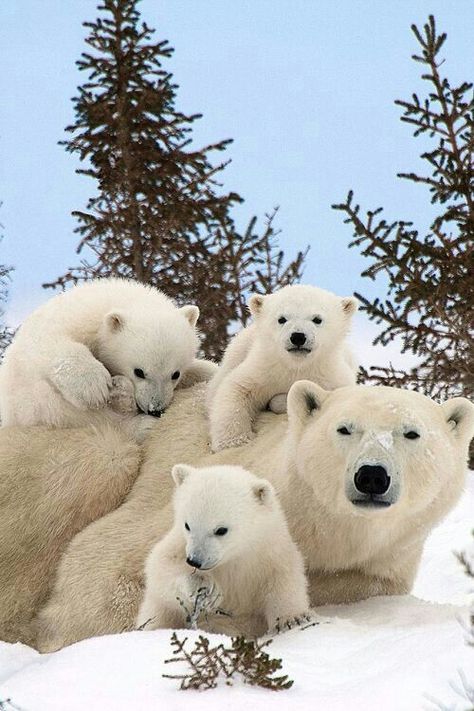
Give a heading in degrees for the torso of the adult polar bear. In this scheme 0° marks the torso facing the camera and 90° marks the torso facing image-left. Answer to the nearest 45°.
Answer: approximately 315°

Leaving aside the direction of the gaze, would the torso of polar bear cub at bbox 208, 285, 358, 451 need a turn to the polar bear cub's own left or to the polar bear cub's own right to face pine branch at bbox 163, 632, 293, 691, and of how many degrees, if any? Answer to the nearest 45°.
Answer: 0° — it already faces it

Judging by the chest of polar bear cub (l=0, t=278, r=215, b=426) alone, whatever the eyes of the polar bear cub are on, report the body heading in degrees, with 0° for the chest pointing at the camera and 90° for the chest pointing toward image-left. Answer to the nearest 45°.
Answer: approximately 315°

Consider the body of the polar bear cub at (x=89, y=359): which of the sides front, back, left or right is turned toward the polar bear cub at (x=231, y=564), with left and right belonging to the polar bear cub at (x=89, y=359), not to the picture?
front

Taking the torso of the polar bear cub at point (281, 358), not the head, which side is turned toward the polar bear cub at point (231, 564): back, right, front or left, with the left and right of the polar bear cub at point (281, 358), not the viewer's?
front

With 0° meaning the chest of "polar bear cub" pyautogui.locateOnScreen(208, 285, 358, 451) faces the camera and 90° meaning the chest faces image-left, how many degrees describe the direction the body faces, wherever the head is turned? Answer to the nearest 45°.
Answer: approximately 0°

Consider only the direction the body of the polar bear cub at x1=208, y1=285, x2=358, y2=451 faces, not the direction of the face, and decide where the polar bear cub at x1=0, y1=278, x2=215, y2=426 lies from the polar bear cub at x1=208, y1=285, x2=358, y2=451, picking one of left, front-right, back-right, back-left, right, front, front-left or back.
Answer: right
